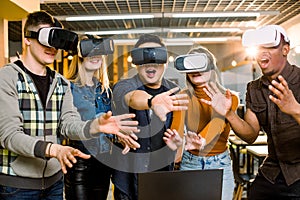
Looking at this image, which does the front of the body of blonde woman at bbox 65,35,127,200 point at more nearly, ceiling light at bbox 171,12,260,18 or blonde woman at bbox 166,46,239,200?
the blonde woman

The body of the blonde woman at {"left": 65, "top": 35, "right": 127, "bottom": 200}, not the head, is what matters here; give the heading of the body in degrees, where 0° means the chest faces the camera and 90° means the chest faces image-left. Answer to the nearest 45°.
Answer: approximately 315°

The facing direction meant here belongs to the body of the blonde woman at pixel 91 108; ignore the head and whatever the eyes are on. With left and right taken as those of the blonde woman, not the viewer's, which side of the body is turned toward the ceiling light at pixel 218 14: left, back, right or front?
left

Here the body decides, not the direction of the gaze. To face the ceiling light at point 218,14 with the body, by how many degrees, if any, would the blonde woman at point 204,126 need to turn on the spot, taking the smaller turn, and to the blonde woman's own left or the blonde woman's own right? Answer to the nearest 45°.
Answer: approximately 135° to the blonde woman's own right

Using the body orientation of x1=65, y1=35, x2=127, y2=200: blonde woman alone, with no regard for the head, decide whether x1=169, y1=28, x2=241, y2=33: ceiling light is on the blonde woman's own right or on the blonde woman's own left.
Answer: on the blonde woman's own left

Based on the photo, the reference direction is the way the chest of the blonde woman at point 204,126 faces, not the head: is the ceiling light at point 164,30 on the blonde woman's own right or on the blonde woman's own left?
on the blonde woman's own right

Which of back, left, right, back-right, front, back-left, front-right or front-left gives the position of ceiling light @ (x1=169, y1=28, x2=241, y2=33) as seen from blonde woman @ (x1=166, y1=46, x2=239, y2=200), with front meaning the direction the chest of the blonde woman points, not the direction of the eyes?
back-right

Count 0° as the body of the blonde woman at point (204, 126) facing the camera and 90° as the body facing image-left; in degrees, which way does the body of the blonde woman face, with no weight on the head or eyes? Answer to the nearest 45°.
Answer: approximately 45°

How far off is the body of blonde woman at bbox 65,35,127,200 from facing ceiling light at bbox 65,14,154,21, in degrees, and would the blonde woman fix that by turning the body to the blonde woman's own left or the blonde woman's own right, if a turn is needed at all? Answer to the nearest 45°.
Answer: approximately 135° to the blonde woman's own left
